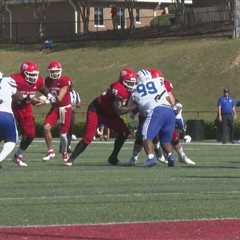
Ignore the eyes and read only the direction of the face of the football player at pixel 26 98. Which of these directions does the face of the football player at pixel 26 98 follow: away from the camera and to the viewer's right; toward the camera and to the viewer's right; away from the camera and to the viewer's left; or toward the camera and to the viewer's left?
toward the camera and to the viewer's right

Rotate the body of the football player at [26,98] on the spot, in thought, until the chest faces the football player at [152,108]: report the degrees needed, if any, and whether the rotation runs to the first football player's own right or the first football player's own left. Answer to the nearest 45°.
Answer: approximately 45° to the first football player's own left

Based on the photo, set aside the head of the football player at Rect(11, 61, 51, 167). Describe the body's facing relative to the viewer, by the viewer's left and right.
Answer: facing the viewer and to the right of the viewer

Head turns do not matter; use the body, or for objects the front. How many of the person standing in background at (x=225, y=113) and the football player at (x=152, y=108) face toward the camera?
1

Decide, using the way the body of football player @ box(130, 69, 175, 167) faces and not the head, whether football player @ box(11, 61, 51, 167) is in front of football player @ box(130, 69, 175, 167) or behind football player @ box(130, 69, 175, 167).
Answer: in front

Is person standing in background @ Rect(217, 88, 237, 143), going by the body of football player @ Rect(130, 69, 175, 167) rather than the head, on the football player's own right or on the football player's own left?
on the football player's own right

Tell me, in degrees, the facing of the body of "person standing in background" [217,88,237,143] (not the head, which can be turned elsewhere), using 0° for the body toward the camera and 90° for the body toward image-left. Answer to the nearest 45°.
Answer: approximately 0°
